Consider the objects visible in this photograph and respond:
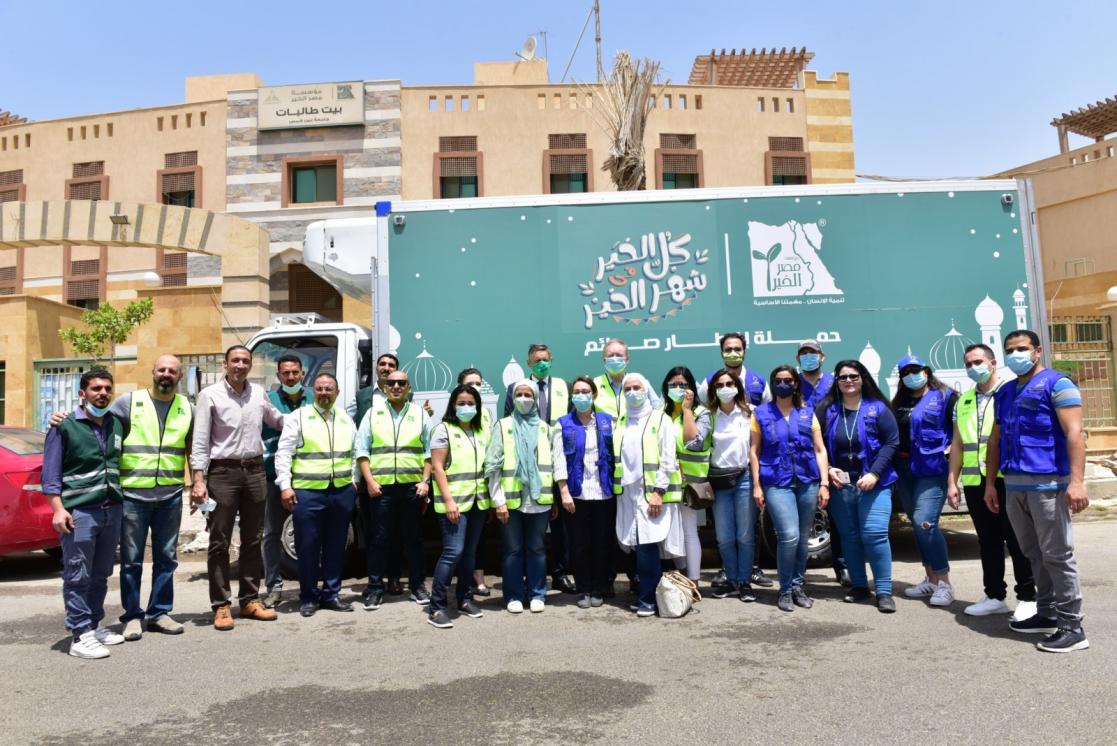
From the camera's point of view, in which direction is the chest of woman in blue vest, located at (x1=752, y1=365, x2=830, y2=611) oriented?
toward the camera

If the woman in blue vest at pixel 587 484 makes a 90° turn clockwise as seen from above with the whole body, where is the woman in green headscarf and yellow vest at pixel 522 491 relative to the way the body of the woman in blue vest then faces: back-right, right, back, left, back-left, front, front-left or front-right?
front

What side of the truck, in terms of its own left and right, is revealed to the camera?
left

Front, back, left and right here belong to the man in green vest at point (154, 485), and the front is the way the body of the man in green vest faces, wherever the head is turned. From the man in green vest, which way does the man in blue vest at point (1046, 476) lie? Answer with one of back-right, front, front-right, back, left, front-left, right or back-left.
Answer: front-left

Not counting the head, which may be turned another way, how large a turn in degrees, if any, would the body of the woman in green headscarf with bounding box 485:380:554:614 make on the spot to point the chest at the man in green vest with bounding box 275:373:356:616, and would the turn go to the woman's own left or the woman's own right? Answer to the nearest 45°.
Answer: approximately 90° to the woman's own right

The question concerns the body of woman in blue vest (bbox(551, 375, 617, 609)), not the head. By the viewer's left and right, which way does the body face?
facing the viewer

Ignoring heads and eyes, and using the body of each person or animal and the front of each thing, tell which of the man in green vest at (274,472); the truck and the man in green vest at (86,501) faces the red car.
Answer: the truck

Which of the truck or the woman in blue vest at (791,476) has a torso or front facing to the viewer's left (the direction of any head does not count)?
the truck

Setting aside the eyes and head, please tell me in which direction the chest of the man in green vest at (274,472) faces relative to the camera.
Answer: toward the camera

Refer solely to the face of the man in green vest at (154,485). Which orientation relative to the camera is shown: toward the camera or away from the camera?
toward the camera

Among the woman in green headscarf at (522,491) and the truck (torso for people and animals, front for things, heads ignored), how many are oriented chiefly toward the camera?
1

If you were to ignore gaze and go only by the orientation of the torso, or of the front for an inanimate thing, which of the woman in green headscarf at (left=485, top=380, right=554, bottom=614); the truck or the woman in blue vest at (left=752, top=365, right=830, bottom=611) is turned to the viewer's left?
the truck

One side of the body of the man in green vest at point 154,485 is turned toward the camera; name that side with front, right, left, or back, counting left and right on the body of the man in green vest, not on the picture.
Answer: front

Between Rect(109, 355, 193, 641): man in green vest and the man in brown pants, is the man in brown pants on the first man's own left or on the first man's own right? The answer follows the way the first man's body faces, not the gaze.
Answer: on the first man's own left

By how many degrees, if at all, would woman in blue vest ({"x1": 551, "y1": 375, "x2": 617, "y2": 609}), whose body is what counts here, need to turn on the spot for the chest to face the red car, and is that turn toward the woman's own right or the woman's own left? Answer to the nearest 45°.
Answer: approximately 90° to the woman's own right

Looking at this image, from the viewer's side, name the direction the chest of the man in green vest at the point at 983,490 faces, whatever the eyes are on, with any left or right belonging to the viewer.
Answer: facing the viewer and to the left of the viewer

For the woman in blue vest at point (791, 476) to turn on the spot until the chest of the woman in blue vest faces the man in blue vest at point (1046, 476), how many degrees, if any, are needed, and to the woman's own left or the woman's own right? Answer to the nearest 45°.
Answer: approximately 45° to the woman's own left
